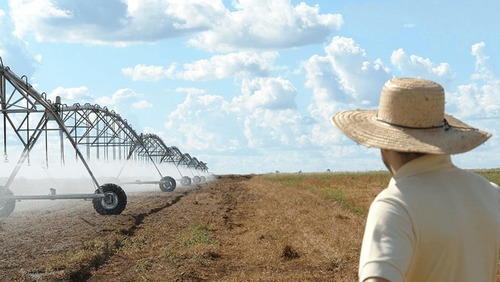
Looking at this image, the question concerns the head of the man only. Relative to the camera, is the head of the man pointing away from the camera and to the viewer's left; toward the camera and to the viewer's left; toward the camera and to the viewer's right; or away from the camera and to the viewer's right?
away from the camera and to the viewer's left

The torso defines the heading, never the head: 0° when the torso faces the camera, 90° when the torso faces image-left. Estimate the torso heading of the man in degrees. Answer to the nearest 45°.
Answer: approximately 135°
